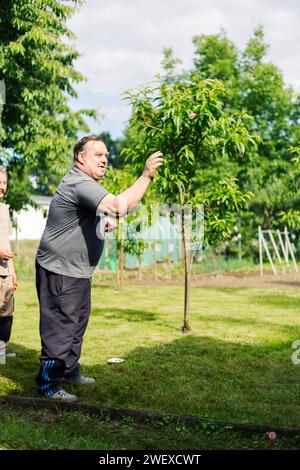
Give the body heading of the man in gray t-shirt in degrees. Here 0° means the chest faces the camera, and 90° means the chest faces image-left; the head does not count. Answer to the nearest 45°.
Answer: approximately 270°

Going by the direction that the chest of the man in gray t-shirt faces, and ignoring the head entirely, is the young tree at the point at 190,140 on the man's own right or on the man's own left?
on the man's own left

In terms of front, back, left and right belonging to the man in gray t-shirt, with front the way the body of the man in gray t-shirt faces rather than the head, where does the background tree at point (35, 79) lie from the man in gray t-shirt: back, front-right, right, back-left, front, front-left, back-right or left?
left
